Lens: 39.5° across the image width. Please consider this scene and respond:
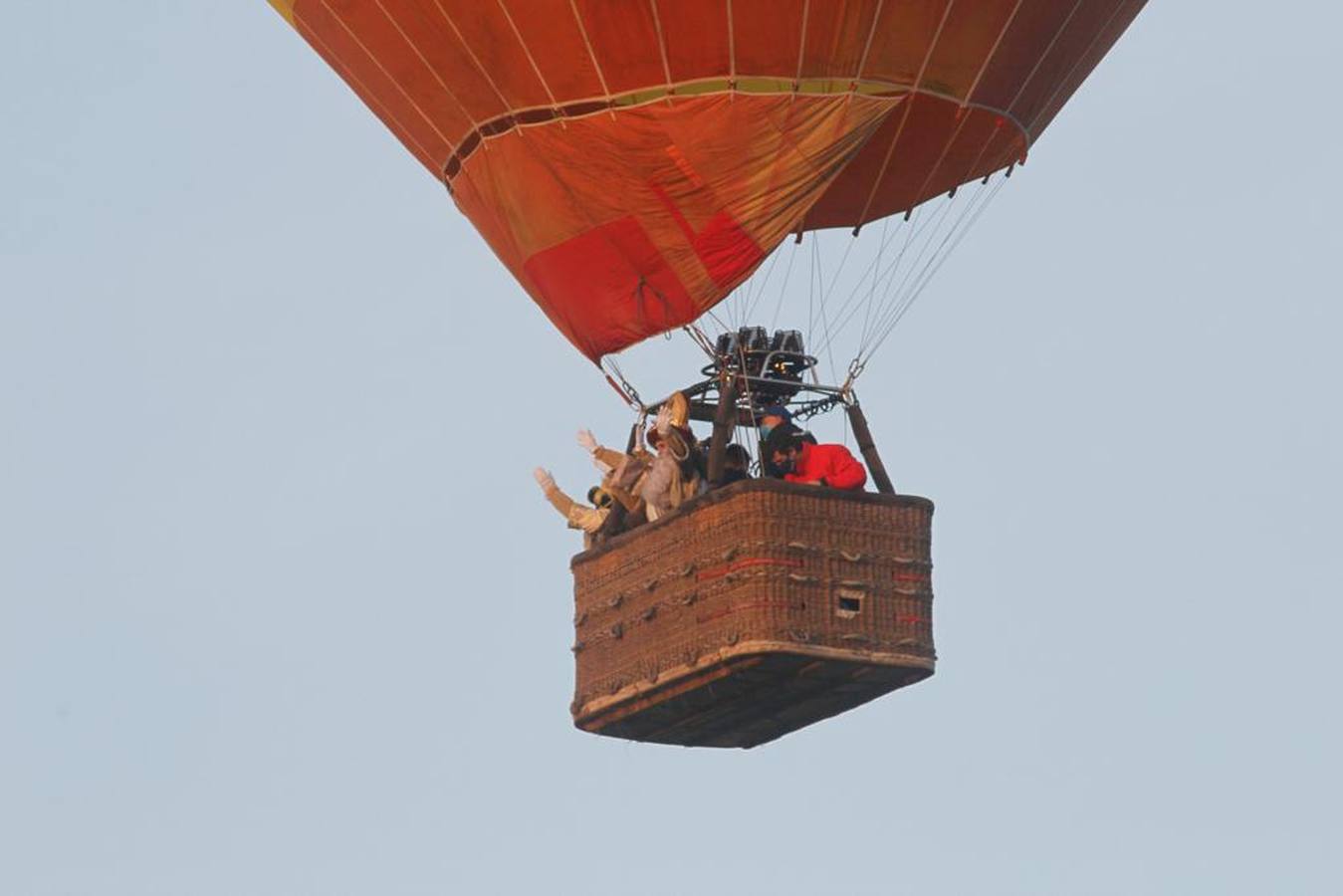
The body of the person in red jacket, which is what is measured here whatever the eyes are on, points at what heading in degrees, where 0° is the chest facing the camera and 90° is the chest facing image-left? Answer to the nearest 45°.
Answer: approximately 45°

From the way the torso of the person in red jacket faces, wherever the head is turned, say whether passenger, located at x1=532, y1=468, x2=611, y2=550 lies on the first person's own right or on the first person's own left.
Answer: on the first person's own right

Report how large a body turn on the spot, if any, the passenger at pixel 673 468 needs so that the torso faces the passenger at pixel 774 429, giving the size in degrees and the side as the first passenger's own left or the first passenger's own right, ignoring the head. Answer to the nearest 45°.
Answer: approximately 135° to the first passenger's own left

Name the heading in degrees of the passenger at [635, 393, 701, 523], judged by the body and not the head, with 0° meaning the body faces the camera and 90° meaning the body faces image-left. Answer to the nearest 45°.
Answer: approximately 45°

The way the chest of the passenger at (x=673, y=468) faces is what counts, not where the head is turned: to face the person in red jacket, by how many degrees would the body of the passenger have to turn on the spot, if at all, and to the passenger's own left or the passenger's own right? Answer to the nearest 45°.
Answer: approximately 135° to the passenger's own left

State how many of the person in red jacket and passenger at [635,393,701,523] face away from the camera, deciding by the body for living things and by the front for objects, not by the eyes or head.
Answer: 0

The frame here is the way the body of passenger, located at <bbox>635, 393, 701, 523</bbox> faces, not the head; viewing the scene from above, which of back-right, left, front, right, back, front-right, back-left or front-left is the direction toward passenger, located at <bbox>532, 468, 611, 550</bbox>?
right

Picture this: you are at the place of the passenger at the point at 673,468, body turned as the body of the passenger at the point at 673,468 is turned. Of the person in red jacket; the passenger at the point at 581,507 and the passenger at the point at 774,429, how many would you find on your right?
1
